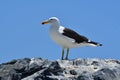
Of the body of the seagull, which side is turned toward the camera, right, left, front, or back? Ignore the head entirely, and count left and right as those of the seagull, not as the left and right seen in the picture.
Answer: left
